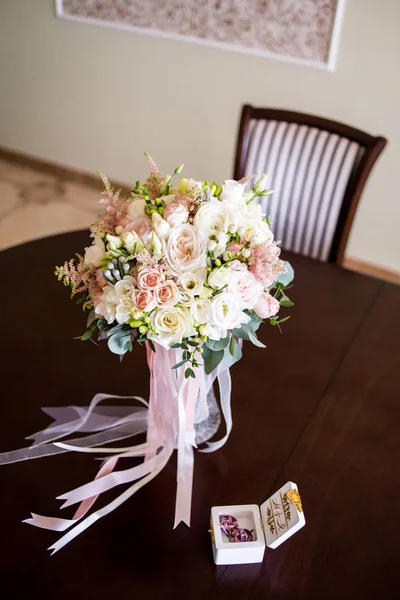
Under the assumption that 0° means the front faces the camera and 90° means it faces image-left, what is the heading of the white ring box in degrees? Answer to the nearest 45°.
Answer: approximately 90°

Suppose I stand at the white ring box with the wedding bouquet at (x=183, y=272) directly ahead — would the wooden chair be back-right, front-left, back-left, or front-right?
front-right

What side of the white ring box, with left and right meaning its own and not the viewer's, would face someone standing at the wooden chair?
right
